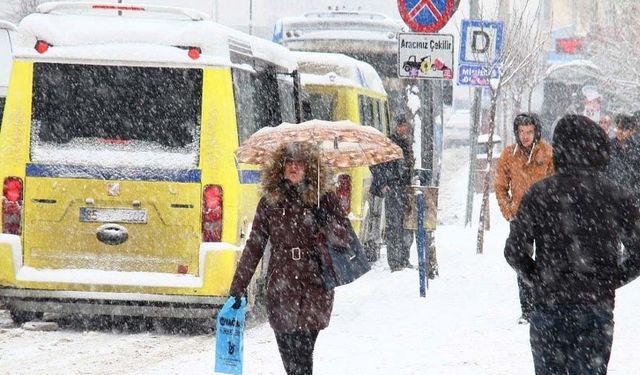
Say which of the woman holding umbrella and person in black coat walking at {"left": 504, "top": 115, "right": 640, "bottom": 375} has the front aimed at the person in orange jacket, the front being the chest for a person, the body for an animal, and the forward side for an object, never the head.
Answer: the person in black coat walking

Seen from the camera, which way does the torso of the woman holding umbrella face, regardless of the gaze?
toward the camera

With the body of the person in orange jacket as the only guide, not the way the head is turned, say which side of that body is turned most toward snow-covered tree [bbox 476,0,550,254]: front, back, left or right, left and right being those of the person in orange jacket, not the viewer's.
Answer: back

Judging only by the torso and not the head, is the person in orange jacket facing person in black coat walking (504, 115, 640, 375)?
yes

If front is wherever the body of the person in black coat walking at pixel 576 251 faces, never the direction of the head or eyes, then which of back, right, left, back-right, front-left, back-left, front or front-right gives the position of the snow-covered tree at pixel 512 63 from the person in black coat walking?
front

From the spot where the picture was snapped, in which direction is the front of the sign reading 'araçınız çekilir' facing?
facing the viewer

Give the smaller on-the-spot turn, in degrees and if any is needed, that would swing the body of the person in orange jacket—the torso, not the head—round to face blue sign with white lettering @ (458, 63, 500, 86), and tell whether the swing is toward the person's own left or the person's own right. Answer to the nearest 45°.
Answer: approximately 180°

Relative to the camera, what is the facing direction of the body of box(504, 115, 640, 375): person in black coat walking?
away from the camera

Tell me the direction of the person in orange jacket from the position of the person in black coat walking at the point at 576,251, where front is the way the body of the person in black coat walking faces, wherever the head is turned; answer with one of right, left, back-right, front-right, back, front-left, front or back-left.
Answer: front

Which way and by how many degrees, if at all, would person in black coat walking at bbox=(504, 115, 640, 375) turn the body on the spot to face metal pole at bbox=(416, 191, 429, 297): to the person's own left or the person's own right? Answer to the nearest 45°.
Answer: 0° — they already face it
